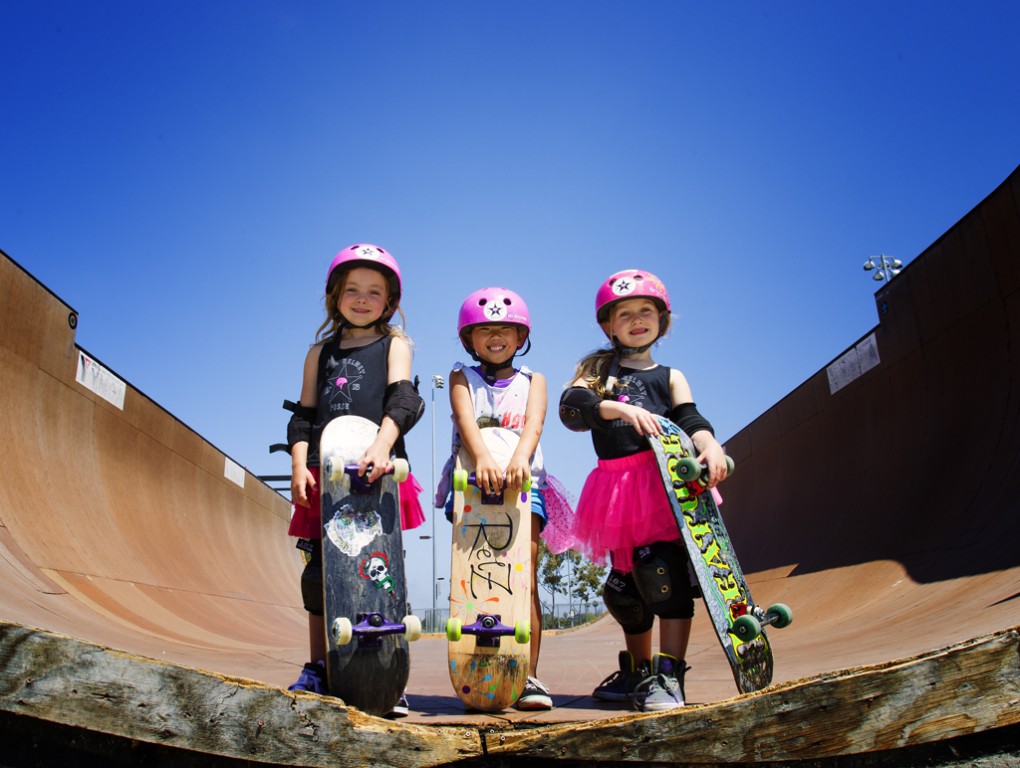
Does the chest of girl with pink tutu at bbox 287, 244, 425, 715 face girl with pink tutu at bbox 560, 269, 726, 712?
no

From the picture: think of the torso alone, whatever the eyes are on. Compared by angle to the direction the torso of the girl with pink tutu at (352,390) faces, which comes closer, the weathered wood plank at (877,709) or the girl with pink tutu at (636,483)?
the weathered wood plank

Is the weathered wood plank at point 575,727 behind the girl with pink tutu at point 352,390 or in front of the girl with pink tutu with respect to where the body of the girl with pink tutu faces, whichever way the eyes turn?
in front

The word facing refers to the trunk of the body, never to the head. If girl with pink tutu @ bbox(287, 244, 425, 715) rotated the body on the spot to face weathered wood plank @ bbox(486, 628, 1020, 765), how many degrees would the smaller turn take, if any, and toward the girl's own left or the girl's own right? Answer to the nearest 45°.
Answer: approximately 45° to the girl's own left

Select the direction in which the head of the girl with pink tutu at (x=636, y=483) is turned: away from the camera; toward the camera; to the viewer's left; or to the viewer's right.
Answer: toward the camera

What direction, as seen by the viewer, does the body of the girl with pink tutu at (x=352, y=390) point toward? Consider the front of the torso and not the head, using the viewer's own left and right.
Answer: facing the viewer

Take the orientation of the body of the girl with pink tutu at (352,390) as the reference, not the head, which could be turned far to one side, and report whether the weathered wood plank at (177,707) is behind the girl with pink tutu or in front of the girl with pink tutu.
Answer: in front

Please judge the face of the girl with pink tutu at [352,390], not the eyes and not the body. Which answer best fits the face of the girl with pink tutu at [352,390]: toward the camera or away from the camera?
toward the camera

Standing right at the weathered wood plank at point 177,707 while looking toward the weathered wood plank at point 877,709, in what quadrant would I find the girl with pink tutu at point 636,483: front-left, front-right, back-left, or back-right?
front-left
